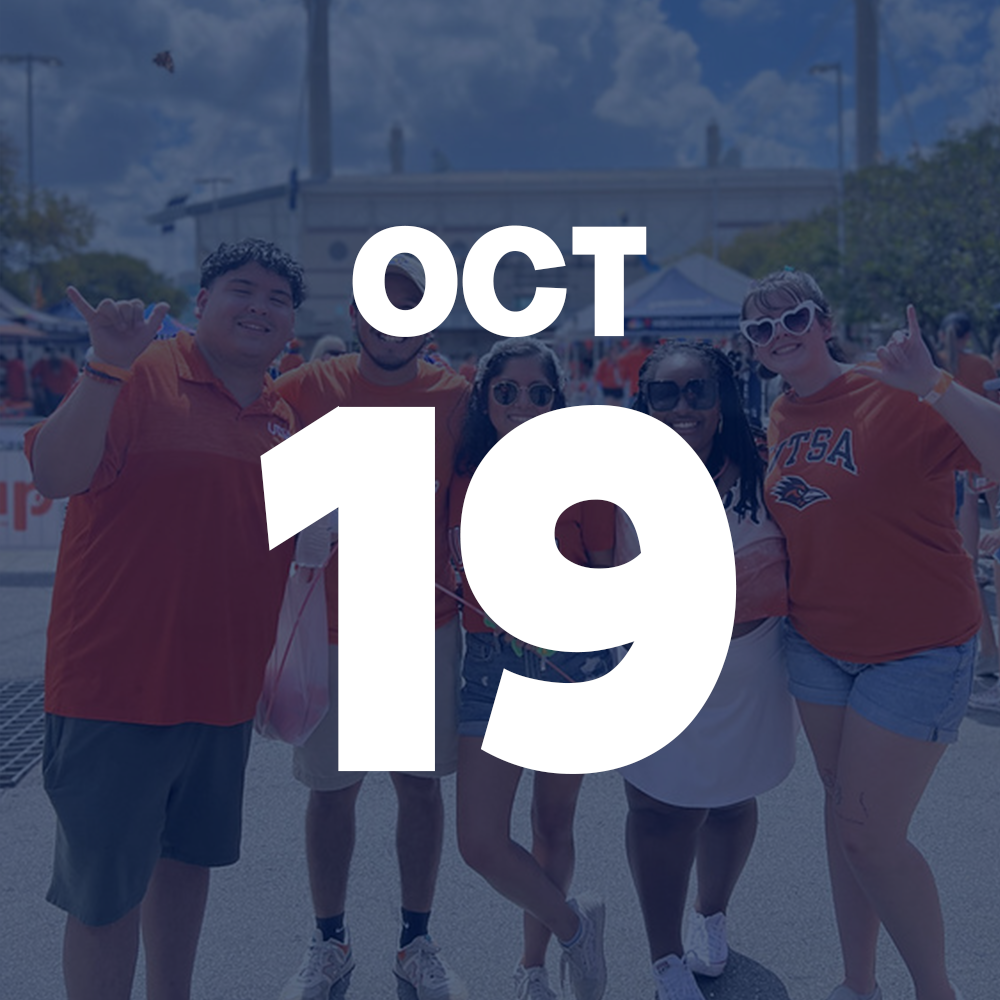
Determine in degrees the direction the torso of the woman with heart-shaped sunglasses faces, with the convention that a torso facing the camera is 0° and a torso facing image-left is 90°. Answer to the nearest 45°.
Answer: approximately 45°

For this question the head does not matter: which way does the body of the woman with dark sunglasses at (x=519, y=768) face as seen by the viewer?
toward the camera

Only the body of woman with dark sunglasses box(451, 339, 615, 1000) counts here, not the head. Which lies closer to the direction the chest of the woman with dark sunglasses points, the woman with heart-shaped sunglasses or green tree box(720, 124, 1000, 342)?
the woman with heart-shaped sunglasses

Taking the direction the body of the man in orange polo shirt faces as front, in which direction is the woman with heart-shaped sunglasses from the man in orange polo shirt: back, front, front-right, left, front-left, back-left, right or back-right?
front-left

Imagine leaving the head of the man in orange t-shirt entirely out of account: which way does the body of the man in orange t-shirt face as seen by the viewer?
toward the camera

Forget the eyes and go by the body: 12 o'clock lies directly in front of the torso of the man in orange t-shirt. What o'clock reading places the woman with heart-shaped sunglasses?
The woman with heart-shaped sunglasses is roughly at 10 o'clock from the man in orange t-shirt.

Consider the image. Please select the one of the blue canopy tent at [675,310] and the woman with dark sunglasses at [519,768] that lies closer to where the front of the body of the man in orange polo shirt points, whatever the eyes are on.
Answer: the woman with dark sunglasses

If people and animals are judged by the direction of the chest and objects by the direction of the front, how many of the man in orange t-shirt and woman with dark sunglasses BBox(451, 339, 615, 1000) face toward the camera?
2
